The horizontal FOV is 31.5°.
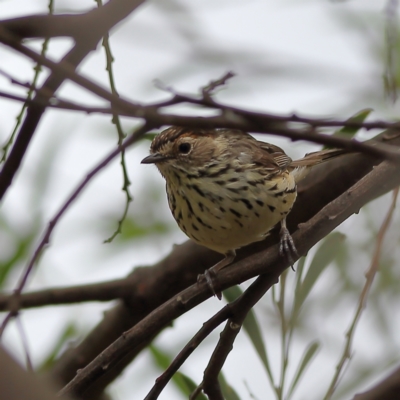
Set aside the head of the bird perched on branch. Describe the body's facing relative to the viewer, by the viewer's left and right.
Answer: facing the viewer and to the left of the viewer
